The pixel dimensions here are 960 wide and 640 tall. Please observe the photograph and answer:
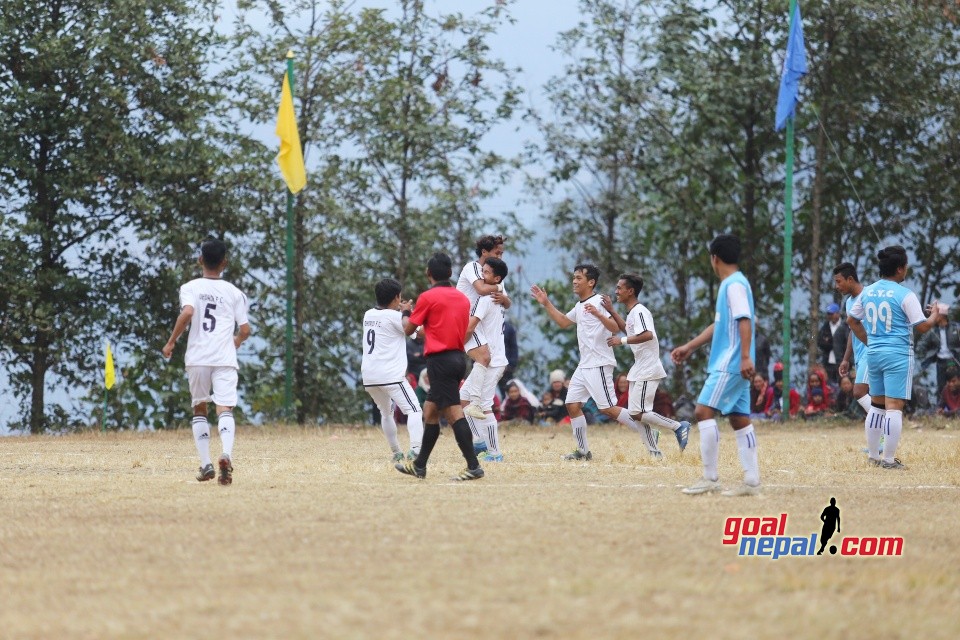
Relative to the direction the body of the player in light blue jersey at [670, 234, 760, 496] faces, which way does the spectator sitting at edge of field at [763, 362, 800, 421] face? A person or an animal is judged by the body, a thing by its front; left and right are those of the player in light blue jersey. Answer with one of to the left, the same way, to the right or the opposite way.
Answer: to the left

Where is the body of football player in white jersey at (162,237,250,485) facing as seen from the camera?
away from the camera

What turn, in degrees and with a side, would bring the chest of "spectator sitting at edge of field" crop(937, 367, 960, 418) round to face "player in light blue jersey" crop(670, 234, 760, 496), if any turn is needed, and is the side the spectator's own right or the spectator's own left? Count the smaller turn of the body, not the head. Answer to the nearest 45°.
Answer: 0° — they already face them

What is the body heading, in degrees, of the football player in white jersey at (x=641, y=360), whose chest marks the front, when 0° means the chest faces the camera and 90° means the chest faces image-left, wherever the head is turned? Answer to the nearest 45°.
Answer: approximately 90°

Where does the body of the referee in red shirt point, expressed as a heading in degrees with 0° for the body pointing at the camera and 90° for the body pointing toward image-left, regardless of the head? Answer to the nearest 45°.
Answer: approximately 135°

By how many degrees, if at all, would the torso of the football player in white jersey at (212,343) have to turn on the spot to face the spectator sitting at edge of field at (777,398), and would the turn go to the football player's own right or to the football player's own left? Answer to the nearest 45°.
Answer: approximately 45° to the football player's own right

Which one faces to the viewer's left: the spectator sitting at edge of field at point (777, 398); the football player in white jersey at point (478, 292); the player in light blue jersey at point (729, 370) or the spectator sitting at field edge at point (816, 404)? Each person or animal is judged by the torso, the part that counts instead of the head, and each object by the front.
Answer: the player in light blue jersey

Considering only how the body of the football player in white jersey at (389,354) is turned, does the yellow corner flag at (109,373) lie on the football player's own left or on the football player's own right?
on the football player's own left

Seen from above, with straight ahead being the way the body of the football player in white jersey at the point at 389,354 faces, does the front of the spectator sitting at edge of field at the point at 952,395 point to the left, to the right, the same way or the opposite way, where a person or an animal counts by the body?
the opposite way

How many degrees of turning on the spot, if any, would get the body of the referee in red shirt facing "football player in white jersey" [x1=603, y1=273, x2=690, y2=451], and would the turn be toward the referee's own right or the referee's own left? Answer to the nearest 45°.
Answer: approximately 90° to the referee's own right
